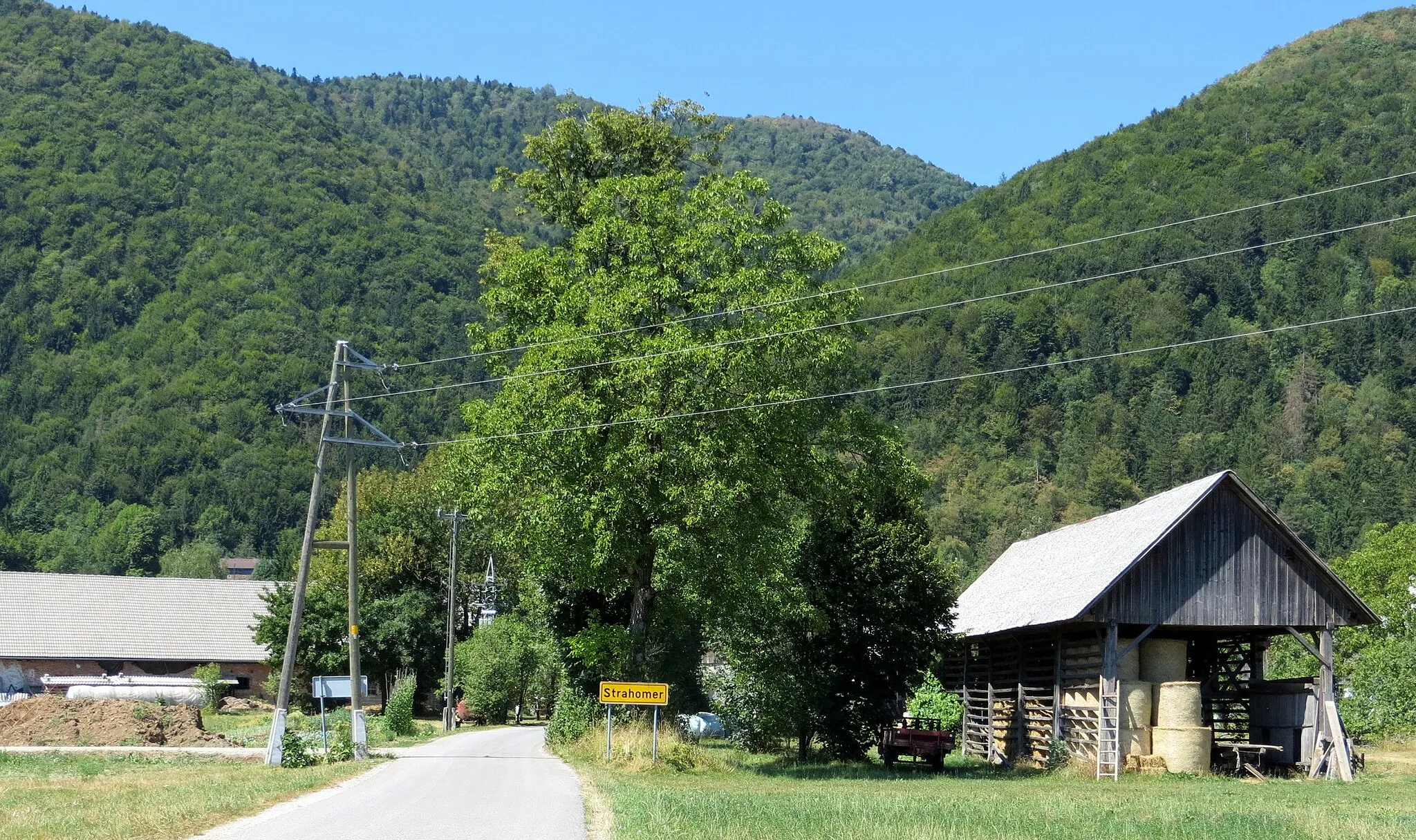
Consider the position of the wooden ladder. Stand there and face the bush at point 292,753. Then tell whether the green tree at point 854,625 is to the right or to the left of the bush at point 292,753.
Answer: right

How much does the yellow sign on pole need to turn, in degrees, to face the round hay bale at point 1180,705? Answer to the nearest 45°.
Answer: approximately 90° to its left

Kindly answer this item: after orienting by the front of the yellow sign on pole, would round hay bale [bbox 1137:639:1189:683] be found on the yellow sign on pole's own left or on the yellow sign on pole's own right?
on the yellow sign on pole's own left

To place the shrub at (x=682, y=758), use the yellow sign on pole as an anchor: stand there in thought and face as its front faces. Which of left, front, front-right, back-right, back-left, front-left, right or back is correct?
back-left

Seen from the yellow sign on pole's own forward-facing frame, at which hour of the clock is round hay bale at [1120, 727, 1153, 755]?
The round hay bale is roughly at 9 o'clock from the yellow sign on pole.

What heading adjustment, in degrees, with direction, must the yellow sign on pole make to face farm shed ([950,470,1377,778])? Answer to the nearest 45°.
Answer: approximately 90° to its left

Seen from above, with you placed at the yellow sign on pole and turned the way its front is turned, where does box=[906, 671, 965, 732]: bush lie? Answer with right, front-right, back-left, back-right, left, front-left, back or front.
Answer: back-left

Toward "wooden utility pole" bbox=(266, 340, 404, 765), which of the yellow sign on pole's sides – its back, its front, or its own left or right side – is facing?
right

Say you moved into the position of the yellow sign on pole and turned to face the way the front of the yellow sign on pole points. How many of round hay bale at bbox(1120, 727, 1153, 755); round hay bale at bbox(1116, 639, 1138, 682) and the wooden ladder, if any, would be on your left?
3

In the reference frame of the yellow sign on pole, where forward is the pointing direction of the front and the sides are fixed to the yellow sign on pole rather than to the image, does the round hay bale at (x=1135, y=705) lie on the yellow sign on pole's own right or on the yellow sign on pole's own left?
on the yellow sign on pole's own left

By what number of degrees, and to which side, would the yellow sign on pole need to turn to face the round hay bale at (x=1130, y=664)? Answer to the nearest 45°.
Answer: approximately 90° to its left

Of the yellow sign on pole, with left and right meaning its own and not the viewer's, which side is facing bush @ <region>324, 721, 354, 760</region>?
right

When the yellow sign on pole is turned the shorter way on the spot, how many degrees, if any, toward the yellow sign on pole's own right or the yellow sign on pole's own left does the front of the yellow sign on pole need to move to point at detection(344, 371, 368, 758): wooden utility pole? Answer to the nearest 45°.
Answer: approximately 135° to the yellow sign on pole's own right

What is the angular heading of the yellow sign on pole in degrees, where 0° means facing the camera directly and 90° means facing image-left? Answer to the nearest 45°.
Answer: approximately 0°

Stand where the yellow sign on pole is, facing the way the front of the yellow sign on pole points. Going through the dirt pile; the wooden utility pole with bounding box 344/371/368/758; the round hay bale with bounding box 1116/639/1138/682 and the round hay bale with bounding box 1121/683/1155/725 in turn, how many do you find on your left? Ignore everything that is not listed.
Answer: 2
